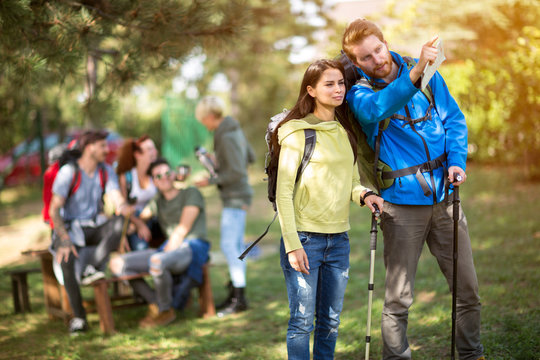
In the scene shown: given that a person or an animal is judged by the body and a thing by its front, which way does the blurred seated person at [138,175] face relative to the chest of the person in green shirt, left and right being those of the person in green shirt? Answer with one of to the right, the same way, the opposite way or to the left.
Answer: to the left

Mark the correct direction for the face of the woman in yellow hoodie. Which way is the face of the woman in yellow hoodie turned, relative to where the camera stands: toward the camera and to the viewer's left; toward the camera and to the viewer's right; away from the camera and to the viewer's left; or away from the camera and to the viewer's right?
toward the camera and to the viewer's right

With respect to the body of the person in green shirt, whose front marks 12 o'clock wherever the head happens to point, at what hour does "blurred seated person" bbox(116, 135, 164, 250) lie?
The blurred seated person is roughly at 4 o'clock from the person in green shirt.

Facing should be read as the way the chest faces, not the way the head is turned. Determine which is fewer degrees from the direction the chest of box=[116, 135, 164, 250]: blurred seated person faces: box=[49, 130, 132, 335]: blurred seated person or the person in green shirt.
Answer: the person in green shirt

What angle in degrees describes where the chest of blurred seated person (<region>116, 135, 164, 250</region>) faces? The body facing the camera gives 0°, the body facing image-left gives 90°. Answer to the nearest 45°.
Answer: approximately 315°

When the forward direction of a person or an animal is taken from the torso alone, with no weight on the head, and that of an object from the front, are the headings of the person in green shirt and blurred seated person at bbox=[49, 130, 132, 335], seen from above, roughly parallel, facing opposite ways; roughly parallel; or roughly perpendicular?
roughly perpendicular

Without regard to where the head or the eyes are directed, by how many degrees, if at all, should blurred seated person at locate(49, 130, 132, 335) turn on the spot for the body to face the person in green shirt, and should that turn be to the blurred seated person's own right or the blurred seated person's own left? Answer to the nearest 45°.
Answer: approximately 45° to the blurred seated person's own left

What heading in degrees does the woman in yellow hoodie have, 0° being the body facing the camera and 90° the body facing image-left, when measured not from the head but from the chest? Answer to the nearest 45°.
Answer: approximately 315°

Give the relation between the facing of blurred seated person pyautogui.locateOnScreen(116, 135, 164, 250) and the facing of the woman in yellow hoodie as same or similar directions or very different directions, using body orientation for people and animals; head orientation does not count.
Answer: same or similar directions

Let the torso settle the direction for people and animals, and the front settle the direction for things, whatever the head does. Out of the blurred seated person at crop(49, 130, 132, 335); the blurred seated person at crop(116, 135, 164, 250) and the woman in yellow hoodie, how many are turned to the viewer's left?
0

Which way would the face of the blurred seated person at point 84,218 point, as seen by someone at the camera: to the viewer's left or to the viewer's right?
to the viewer's right

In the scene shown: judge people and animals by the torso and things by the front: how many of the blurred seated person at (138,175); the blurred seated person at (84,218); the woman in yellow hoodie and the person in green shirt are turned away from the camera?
0

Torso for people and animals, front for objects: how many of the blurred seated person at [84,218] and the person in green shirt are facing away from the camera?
0

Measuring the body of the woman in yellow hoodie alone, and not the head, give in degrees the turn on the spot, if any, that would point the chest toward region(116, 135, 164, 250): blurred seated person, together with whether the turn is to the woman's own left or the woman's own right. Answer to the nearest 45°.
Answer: approximately 180°
